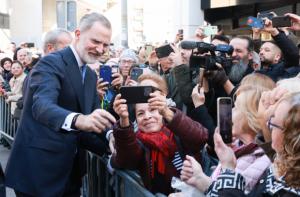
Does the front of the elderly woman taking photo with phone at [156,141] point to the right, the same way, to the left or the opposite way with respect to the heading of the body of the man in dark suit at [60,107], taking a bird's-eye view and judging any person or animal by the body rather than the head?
to the right

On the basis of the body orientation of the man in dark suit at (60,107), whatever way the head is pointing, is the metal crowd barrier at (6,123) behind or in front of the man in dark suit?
behind

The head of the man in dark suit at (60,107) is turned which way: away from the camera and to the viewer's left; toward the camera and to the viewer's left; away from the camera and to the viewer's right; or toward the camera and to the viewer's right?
toward the camera and to the viewer's right

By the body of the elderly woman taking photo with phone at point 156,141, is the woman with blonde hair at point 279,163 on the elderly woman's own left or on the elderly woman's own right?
on the elderly woman's own left

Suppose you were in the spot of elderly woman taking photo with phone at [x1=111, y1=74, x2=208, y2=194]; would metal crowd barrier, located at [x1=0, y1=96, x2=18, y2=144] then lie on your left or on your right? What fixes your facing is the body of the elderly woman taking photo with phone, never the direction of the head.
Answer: on your right

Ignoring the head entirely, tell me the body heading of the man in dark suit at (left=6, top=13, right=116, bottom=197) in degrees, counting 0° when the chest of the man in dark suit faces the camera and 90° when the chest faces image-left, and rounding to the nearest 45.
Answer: approximately 315°

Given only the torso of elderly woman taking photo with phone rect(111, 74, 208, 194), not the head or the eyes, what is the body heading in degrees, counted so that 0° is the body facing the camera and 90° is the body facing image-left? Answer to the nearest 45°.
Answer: approximately 45°

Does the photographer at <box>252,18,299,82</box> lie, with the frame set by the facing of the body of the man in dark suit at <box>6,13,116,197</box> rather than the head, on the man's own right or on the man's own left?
on the man's own left
